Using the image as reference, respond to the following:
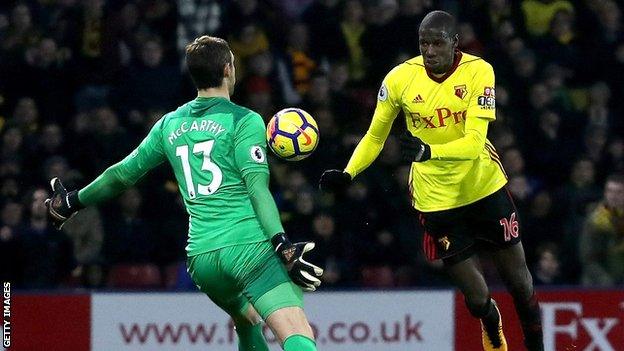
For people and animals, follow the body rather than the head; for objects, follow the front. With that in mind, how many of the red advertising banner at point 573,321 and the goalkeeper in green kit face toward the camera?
1

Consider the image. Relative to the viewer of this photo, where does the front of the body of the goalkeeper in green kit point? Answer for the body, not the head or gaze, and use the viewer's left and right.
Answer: facing away from the viewer and to the right of the viewer

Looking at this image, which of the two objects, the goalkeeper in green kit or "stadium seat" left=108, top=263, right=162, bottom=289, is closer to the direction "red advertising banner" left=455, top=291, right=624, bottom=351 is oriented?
the goalkeeper in green kit

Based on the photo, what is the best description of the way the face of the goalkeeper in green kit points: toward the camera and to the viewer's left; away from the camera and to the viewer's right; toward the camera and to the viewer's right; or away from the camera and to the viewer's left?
away from the camera and to the viewer's right

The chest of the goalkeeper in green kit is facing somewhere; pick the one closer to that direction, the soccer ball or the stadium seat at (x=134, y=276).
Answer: the soccer ball

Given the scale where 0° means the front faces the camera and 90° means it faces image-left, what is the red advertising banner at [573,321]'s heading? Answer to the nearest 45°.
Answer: approximately 0°

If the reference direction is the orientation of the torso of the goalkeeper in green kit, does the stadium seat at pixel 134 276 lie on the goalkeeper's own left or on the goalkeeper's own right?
on the goalkeeper's own left

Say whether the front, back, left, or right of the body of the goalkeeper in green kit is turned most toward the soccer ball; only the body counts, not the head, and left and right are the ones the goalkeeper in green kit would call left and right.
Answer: right

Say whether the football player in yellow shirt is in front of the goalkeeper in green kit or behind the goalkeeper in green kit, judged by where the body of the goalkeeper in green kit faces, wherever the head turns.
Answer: in front
